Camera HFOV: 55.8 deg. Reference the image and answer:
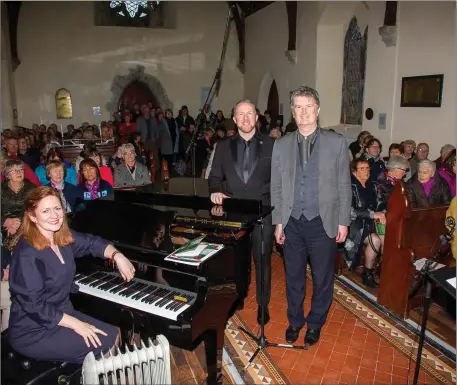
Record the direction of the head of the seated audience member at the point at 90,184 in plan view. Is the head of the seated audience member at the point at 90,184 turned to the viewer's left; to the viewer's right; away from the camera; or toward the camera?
toward the camera

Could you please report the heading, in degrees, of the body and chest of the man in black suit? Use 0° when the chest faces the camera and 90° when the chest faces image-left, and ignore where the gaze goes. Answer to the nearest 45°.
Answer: approximately 0°

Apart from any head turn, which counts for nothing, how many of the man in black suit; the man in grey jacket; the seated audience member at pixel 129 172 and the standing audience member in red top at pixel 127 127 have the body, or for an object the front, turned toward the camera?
4

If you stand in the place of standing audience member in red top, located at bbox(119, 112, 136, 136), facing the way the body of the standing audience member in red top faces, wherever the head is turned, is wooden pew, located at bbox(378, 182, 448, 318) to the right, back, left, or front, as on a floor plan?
front

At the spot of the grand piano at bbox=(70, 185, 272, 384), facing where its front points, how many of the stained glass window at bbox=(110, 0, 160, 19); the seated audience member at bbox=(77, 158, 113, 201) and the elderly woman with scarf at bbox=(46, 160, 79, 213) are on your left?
0

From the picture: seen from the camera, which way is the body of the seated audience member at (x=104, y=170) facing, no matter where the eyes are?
toward the camera

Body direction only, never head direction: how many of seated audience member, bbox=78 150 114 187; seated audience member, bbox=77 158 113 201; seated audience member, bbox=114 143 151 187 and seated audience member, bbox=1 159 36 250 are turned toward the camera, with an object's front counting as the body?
4

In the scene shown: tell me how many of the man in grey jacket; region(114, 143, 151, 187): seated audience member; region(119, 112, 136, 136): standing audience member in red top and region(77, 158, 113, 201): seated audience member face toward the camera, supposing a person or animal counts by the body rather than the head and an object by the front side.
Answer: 4

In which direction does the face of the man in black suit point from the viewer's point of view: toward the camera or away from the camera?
toward the camera

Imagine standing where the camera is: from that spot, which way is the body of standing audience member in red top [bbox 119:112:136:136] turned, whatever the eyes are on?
toward the camera

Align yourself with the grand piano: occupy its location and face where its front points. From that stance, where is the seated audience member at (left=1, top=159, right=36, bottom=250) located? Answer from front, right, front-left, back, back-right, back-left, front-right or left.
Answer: right

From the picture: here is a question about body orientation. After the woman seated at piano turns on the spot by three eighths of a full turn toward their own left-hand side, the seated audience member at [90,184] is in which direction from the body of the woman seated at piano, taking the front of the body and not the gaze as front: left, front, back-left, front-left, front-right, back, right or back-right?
front

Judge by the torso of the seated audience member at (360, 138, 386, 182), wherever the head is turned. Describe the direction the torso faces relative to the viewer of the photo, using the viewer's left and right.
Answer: facing the viewer and to the left of the viewer

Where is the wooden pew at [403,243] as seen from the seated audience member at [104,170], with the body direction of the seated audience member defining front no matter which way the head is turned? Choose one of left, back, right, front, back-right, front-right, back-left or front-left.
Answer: front-left

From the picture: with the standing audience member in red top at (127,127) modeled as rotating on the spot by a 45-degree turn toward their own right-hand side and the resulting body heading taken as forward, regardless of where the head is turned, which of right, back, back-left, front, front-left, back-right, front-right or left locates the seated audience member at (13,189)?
front-left

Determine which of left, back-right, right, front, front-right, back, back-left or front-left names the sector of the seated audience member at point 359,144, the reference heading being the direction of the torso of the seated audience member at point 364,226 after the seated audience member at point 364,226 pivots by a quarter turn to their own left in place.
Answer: front-left

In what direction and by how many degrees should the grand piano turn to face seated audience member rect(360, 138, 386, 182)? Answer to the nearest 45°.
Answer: approximately 180°

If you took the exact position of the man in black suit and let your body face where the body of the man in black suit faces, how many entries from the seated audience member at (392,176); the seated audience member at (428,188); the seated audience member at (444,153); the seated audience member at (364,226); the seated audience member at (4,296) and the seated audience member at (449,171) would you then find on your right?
1

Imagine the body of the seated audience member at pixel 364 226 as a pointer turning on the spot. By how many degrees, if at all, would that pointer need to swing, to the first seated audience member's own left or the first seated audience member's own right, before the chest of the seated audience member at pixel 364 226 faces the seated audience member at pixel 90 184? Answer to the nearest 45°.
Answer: approximately 135° to the first seated audience member's own right

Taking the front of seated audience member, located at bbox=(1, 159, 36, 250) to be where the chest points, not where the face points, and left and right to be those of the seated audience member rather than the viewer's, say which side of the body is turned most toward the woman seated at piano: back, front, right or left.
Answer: front
